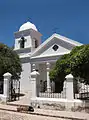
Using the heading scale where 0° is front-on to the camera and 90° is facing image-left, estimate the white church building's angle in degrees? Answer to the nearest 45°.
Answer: approximately 45°
